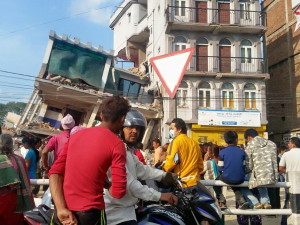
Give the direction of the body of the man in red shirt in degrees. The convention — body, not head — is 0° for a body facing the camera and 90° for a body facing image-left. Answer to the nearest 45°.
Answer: approximately 225°

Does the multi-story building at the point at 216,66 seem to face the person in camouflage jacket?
yes

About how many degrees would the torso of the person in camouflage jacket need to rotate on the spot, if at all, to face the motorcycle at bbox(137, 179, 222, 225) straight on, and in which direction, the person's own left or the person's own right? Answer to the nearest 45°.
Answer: approximately 135° to the person's own left

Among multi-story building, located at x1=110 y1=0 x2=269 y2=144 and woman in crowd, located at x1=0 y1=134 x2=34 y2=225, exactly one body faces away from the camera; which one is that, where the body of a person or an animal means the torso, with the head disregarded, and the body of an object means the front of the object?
the woman in crowd

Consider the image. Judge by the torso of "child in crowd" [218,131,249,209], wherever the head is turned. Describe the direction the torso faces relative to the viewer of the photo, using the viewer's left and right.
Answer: facing away from the viewer

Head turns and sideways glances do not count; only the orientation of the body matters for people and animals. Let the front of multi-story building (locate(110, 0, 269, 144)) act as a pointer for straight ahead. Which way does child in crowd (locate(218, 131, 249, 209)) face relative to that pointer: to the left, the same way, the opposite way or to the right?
the opposite way

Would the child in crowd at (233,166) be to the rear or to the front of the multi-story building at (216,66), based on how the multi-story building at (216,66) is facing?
to the front

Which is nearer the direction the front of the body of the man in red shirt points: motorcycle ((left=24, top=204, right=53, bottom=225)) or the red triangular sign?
the red triangular sign

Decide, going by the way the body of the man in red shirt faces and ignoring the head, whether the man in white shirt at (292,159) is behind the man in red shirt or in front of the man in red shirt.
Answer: in front

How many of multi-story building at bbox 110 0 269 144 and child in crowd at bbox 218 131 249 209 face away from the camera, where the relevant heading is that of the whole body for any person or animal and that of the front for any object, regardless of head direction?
1

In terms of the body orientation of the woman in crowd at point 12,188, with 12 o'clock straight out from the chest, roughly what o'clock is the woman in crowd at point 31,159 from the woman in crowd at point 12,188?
the woman in crowd at point 31,159 is roughly at 12 o'clock from the woman in crowd at point 12,188.
